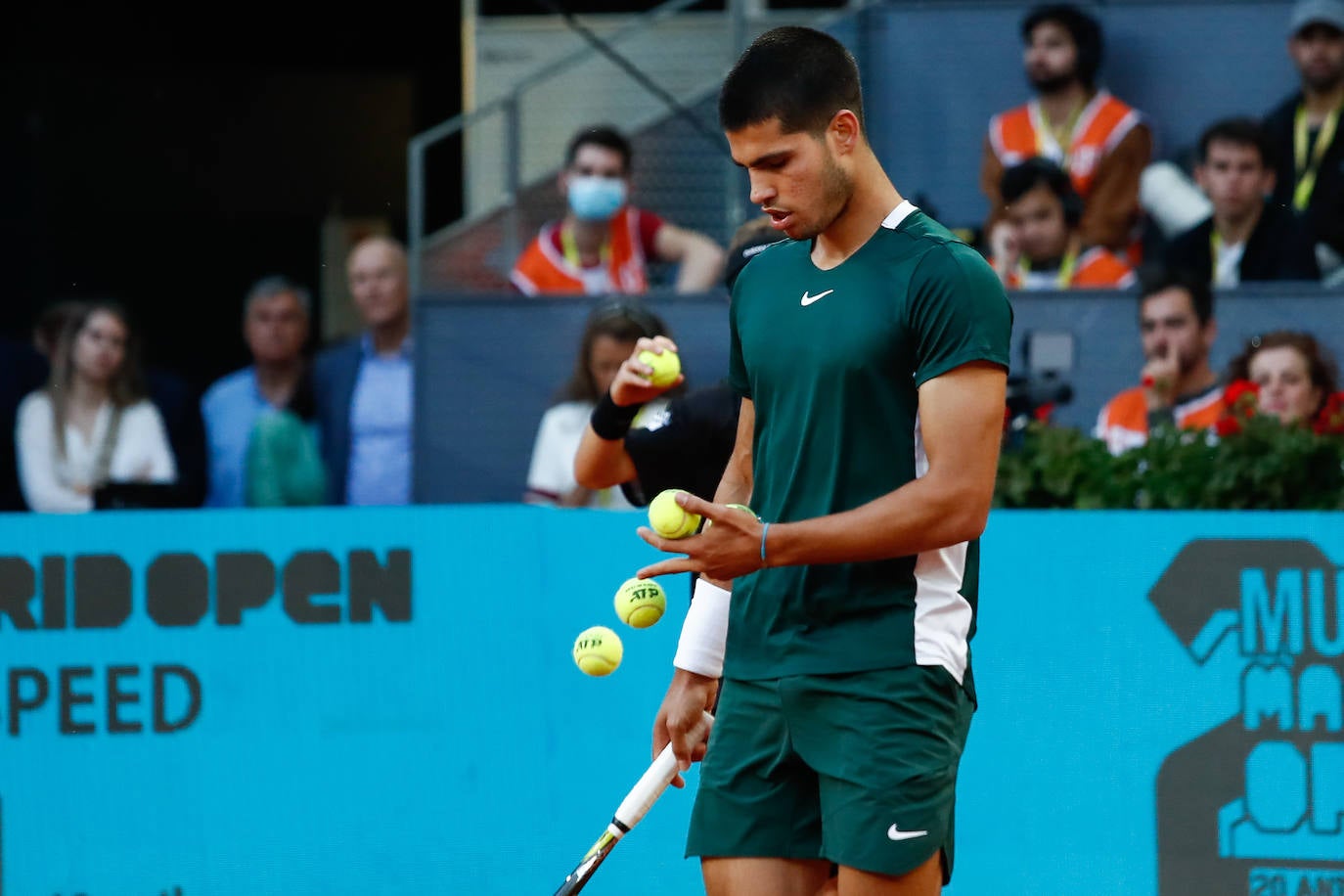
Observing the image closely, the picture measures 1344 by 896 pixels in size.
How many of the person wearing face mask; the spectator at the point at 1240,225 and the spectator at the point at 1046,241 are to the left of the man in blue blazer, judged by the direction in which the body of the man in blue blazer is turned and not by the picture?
3

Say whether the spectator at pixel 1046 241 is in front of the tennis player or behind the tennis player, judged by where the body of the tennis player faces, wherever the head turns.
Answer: behind

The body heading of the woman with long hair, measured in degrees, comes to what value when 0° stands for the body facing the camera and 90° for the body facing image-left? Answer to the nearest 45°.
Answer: approximately 0°

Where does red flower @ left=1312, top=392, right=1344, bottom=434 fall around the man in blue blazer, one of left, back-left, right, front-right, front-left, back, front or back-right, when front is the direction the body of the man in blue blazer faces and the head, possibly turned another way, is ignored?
front-left

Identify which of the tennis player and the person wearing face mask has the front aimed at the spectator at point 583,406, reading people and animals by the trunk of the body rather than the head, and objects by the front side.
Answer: the person wearing face mask

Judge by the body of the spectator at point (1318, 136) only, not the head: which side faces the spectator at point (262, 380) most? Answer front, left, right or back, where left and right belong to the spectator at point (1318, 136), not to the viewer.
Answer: right

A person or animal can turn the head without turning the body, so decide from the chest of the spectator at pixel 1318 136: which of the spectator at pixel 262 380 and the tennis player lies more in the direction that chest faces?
the tennis player

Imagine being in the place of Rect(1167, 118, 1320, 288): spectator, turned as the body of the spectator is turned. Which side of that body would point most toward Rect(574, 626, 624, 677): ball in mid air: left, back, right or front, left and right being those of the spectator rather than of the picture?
front

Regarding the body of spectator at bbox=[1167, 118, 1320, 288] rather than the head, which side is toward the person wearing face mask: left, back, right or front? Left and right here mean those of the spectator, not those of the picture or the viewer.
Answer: right

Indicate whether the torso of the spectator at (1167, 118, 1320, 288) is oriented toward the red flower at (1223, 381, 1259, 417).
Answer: yes
